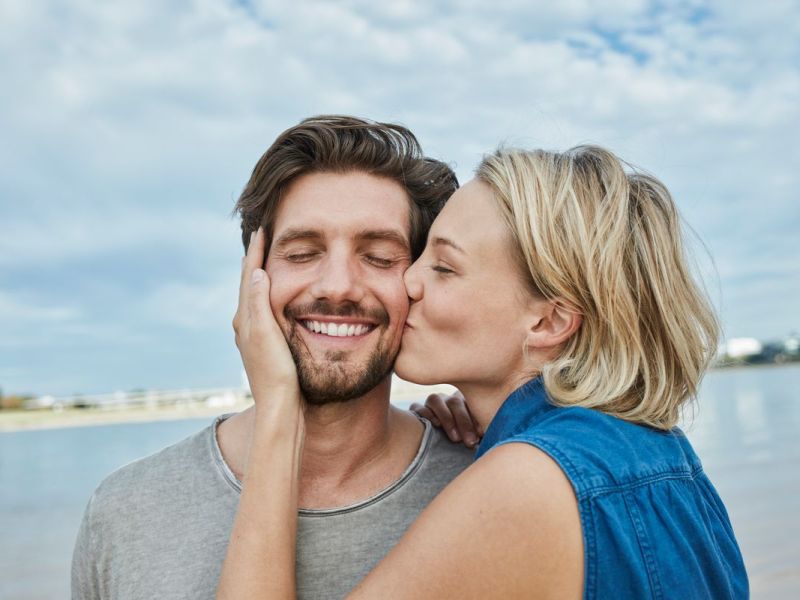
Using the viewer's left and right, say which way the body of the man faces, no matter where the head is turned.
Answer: facing the viewer

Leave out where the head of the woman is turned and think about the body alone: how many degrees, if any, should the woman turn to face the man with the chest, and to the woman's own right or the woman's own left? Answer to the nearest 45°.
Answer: approximately 45° to the woman's own right

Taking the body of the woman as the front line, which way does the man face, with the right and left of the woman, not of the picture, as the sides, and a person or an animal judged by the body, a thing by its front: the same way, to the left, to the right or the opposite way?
to the left

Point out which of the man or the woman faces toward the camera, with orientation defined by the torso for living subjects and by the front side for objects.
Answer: the man

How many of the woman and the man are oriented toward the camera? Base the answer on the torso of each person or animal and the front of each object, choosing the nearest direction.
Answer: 1

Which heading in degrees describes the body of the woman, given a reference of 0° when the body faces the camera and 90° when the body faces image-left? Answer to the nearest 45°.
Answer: approximately 90°

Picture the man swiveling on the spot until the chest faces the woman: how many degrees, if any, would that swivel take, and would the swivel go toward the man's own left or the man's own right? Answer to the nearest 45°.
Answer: approximately 45° to the man's own left
